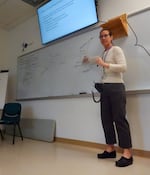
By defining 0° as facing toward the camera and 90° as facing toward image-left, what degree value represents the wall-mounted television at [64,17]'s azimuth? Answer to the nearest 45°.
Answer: approximately 45°

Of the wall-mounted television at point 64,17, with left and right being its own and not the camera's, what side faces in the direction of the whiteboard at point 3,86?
right

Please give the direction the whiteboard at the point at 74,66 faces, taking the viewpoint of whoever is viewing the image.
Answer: facing the viewer and to the left of the viewer

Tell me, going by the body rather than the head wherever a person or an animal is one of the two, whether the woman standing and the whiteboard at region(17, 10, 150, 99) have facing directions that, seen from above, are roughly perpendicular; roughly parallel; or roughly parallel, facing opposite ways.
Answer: roughly parallel

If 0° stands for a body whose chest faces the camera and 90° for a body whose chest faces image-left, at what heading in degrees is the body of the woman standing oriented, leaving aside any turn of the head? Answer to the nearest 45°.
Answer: approximately 45°
